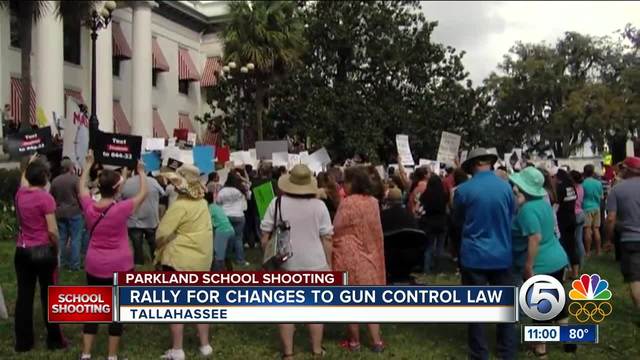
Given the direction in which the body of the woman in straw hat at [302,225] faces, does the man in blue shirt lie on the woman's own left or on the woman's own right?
on the woman's own right

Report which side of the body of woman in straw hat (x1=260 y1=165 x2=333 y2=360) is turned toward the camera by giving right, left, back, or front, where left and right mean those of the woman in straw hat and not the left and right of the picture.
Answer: back

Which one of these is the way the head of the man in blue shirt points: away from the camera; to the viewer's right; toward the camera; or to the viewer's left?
away from the camera

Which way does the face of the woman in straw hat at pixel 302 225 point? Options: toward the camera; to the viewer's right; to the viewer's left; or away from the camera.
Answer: away from the camera

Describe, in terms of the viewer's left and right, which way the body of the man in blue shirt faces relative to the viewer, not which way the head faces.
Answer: facing away from the viewer

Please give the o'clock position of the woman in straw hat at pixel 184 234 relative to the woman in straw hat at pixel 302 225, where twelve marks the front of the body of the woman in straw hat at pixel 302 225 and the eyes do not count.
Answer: the woman in straw hat at pixel 184 234 is roughly at 9 o'clock from the woman in straw hat at pixel 302 225.

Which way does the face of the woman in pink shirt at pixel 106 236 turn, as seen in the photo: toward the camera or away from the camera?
away from the camera

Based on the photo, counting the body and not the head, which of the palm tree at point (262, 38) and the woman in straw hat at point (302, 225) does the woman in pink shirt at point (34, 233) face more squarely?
the palm tree

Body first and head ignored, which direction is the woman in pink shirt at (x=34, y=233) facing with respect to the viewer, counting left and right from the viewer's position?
facing away from the viewer and to the right of the viewer

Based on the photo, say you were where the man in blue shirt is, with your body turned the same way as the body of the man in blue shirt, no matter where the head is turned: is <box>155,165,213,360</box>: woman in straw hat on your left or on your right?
on your left

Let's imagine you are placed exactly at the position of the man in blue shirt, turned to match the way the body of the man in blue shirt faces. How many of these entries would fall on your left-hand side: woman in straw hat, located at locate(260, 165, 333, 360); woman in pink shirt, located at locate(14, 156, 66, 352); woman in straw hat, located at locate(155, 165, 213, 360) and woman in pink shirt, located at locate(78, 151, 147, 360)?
4

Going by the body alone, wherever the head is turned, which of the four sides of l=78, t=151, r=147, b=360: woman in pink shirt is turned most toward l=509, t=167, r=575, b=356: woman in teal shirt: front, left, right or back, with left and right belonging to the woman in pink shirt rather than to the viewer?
right

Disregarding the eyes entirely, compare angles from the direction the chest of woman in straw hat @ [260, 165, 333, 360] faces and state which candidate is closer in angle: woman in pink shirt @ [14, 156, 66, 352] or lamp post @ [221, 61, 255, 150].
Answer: the lamp post

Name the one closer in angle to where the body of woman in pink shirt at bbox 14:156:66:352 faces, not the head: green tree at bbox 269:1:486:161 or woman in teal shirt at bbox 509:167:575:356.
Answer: the green tree

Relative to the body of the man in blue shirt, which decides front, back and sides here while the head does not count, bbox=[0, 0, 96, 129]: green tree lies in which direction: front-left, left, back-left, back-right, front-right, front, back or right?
front-left
